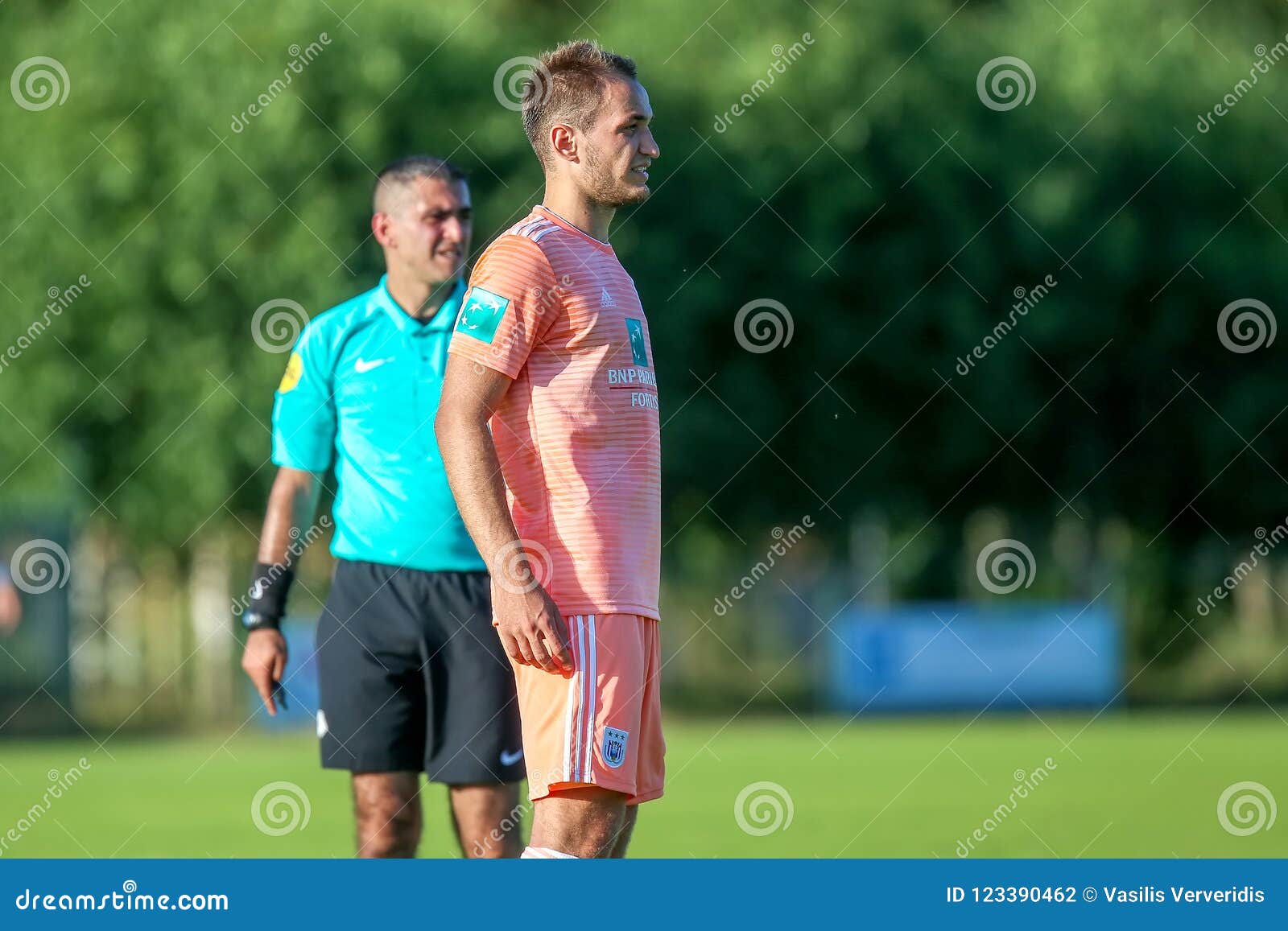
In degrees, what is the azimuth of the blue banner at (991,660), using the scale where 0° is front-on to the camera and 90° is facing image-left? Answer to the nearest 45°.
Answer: approximately 0°

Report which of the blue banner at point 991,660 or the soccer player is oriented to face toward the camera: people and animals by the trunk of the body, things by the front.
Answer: the blue banner

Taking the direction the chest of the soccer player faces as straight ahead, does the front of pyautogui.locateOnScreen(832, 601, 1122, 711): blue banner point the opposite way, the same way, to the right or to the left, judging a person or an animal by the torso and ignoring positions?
to the right

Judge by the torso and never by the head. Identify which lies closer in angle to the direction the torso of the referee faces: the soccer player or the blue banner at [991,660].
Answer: the soccer player

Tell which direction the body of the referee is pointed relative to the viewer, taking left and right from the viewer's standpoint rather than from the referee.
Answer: facing the viewer and to the right of the viewer

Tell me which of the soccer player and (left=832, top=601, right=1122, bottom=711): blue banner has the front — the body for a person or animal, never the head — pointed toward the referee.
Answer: the blue banner

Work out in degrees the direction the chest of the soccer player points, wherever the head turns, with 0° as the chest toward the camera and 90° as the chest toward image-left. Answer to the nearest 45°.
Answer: approximately 270°

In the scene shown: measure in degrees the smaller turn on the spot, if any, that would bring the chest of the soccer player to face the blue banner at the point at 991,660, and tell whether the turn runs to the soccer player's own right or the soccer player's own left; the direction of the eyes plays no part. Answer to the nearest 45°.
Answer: approximately 90° to the soccer player's own left

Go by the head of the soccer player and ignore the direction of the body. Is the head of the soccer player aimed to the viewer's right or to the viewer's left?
to the viewer's right

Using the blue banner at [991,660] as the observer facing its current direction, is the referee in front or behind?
in front

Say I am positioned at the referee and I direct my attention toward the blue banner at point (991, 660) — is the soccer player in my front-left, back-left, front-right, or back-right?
back-right

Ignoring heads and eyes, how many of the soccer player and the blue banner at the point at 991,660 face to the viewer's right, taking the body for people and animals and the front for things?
1

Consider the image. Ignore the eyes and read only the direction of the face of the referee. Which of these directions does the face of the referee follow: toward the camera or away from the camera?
toward the camera

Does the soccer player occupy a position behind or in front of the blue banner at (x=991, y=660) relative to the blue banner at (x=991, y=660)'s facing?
in front
